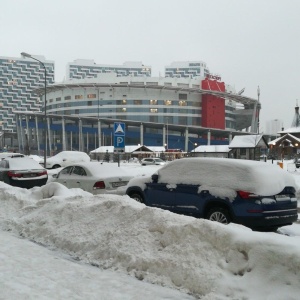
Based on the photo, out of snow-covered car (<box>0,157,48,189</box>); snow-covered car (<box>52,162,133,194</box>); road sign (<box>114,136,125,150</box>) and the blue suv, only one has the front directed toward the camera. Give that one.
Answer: the road sign

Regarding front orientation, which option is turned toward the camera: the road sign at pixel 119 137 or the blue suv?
the road sign

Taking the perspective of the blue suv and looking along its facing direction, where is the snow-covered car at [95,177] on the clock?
The snow-covered car is roughly at 12 o'clock from the blue suv.

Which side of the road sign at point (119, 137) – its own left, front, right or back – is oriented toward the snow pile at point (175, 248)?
front

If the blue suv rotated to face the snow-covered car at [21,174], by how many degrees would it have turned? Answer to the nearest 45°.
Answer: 0° — it already faces it

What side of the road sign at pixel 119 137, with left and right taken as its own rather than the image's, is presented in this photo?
front

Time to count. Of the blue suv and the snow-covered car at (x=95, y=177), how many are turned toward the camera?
0

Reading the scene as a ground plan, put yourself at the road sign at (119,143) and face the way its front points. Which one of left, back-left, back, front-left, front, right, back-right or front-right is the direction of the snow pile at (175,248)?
front

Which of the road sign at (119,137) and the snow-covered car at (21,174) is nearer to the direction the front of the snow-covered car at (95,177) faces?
the snow-covered car

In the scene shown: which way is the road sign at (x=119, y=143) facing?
toward the camera

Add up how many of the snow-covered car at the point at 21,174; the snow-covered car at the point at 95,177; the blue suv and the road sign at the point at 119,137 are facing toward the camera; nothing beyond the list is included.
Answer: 1

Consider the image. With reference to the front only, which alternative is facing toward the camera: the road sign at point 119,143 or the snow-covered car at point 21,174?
the road sign

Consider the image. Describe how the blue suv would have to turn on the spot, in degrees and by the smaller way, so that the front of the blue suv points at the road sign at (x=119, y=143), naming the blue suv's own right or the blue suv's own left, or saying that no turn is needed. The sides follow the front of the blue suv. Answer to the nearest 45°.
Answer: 0° — it already faces it

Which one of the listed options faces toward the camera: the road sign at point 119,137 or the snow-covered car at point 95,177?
the road sign

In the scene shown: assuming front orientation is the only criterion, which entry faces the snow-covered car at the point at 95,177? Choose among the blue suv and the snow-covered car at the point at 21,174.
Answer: the blue suv

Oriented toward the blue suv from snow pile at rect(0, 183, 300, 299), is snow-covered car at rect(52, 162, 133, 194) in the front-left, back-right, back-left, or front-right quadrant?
front-left

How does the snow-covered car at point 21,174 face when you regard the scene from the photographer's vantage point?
facing away from the viewer and to the left of the viewer

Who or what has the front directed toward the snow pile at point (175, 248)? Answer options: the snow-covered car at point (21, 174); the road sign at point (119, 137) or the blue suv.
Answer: the road sign

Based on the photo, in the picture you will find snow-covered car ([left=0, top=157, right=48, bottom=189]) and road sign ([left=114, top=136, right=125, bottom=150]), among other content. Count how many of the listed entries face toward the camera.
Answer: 1
